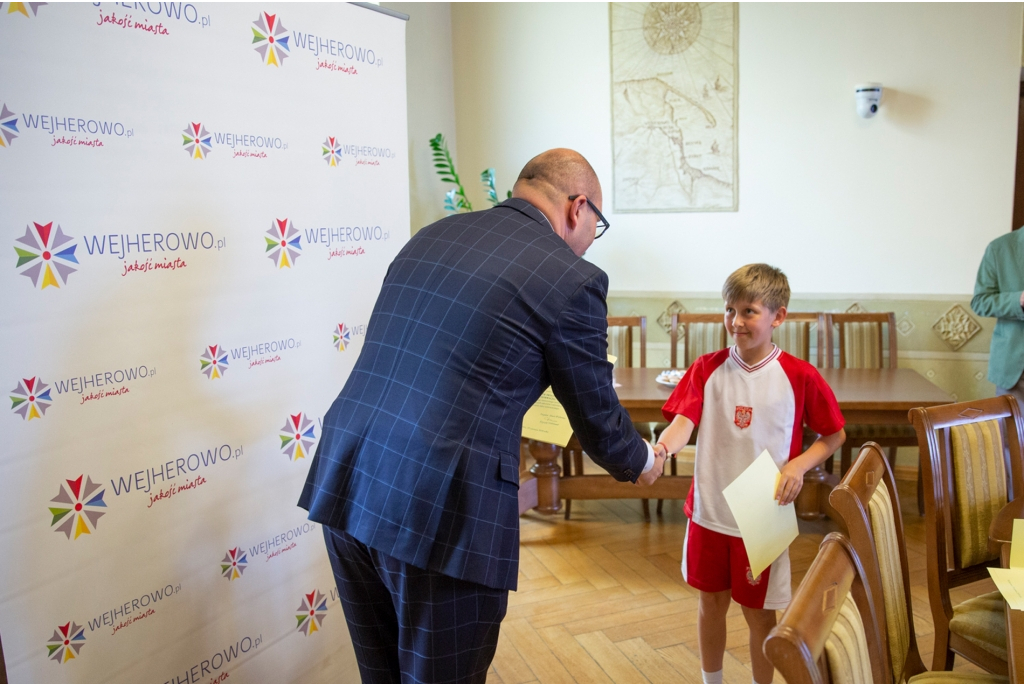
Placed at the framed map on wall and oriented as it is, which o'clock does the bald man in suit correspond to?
The bald man in suit is roughly at 12 o'clock from the framed map on wall.

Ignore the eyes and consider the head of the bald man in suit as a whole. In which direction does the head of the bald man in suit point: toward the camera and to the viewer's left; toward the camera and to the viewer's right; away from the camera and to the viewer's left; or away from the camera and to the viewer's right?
away from the camera and to the viewer's right

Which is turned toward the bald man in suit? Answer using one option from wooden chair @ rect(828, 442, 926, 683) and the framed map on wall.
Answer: the framed map on wall

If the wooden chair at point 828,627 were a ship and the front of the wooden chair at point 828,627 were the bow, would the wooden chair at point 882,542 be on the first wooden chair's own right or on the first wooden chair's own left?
on the first wooden chair's own left

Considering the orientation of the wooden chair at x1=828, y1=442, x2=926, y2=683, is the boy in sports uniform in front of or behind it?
behind

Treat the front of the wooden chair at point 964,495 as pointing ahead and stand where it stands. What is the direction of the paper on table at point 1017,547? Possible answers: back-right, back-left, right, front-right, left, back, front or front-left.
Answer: front-right

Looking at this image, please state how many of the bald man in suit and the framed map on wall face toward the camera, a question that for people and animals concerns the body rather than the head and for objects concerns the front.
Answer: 1

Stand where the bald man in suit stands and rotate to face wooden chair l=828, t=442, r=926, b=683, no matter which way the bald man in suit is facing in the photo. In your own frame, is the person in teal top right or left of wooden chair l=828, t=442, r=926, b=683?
left

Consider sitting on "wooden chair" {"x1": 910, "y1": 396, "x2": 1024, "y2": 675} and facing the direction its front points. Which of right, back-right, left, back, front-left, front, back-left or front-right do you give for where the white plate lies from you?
back

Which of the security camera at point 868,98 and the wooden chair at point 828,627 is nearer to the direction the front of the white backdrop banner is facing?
the wooden chair

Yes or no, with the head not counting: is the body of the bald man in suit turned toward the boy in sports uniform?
yes

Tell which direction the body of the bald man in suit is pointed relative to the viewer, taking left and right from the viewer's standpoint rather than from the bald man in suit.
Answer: facing away from the viewer and to the right of the viewer
